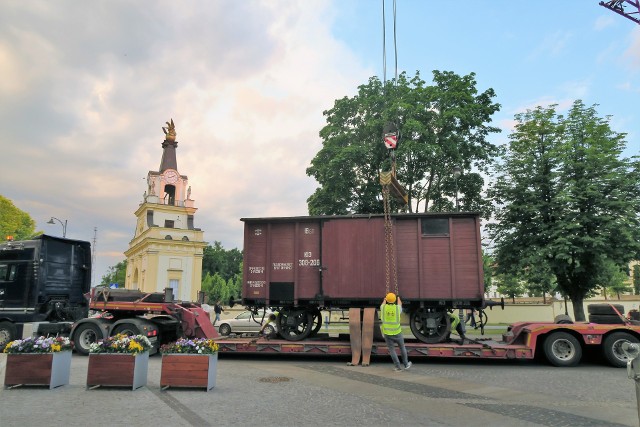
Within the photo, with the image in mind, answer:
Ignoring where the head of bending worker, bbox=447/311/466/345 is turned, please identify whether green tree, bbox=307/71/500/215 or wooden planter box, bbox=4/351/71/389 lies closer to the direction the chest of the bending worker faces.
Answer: the wooden planter box

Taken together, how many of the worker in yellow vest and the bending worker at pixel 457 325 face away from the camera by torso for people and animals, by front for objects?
1

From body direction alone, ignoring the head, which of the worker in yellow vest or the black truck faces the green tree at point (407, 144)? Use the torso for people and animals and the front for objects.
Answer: the worker in yellow vest

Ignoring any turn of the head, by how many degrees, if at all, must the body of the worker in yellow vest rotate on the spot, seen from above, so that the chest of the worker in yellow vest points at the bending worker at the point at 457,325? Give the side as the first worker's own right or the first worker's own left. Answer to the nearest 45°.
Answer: approximately 45° to the first worker's own right

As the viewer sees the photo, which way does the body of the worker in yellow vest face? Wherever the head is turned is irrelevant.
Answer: away from the camera

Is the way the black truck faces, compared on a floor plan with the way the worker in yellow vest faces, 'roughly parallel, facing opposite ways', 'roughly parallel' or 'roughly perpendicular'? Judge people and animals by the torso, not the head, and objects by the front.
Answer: roughly perpendicular

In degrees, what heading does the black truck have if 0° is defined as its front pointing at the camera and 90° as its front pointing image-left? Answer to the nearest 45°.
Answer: approximately 135°

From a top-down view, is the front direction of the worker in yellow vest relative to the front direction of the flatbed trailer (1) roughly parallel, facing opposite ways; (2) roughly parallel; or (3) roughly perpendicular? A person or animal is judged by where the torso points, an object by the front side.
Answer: roughly perpendicular
